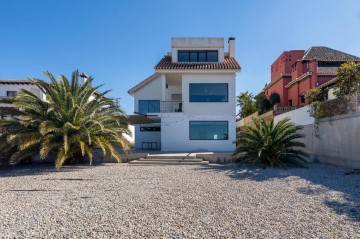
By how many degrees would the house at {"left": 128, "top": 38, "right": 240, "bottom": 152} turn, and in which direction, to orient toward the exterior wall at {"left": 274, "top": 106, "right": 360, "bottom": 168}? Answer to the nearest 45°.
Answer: approximately 45° to its left

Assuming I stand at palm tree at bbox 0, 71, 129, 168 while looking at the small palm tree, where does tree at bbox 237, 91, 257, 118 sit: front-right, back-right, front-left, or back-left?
front-left

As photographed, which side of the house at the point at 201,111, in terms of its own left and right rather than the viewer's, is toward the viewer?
front

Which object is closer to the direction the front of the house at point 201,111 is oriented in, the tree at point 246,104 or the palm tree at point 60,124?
the palm tree

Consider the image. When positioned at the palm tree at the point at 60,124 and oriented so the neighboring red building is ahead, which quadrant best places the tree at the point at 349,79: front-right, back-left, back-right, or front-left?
front-right

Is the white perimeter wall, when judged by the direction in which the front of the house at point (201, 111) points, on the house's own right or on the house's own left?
on the house's own left

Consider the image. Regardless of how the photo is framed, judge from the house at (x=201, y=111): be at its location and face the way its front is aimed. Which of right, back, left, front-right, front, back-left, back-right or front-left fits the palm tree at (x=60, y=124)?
front-right

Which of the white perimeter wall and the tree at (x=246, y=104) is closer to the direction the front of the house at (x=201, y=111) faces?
the white perimeter wall

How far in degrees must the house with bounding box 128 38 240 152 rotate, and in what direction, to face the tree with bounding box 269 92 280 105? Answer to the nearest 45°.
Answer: approximately 135° to its left

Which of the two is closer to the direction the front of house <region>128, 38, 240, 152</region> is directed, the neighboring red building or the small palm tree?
the small palm tree

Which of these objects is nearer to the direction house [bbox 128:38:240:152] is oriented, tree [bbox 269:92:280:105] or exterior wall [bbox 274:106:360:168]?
the exterior wall

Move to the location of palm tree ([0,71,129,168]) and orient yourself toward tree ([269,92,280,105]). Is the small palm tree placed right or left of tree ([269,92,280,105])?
right

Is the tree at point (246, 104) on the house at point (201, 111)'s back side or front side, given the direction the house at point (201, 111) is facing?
on the back side
